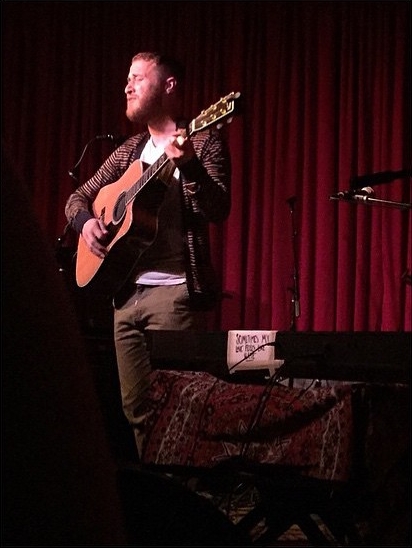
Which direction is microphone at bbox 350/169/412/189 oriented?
to the viewer's left

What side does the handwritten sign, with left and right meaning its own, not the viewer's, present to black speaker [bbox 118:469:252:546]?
front

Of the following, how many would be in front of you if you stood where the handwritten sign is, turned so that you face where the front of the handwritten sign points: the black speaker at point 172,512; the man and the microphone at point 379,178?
1

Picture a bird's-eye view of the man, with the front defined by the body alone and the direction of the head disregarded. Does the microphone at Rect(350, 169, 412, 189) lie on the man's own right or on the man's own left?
on the man's own left

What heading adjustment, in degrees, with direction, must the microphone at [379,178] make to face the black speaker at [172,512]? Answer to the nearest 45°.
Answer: approximately 90° to its left

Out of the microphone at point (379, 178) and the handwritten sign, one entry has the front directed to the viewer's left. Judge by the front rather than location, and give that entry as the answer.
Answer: the microphone

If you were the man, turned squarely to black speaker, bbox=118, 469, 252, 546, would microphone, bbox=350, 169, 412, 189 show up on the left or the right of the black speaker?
left

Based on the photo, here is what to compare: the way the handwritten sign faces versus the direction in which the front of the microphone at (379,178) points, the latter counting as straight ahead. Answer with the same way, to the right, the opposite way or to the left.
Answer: to the left

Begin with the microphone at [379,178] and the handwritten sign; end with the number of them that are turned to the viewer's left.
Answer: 1

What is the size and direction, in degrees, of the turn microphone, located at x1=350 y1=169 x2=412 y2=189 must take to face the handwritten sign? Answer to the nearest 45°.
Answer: approximately 45° to its left

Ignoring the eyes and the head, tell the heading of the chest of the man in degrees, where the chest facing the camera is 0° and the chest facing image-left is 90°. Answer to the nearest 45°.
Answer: approximately 45°

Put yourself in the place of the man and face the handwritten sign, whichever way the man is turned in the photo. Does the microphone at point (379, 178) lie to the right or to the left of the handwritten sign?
left
